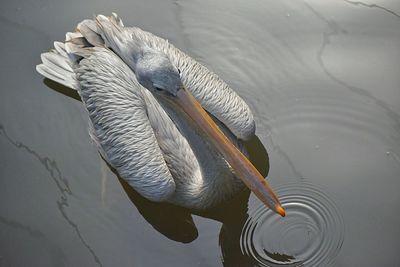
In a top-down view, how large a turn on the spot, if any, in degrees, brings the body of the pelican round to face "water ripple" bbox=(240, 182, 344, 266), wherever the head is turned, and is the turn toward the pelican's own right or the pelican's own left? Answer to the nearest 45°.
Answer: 0° — it already faces it
